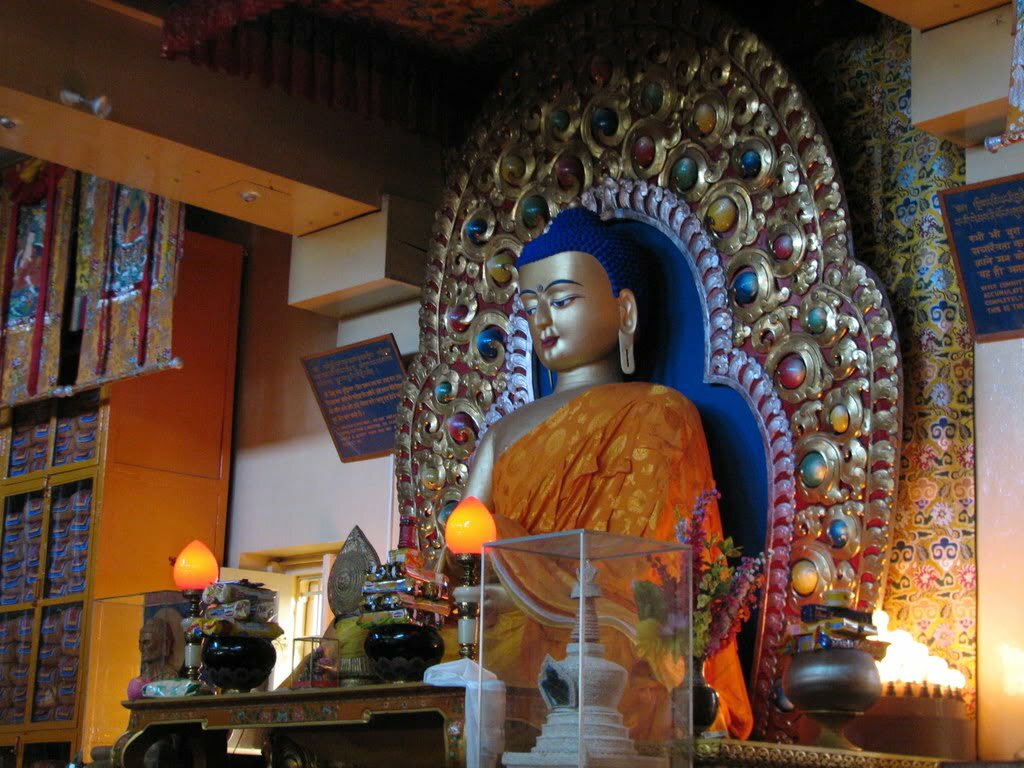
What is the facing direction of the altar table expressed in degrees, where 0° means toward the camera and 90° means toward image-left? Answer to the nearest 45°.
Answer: approximately 45°

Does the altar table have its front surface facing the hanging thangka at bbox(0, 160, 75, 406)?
no

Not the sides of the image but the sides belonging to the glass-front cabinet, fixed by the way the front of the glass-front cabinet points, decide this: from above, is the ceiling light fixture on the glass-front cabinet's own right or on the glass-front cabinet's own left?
on the glass-front cabinet's own left

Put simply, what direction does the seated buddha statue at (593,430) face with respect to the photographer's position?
facing the viewer and to the left of the viewer

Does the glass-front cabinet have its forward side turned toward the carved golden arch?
no

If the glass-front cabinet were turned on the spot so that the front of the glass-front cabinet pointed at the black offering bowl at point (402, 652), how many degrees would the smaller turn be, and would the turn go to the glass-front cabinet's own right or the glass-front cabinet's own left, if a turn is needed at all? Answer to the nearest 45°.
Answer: approximately 45° to the glass-front cabinet's own left

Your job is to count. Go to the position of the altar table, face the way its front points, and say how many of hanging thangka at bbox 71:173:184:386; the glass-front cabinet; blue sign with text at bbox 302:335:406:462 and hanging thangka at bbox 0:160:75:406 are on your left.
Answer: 0

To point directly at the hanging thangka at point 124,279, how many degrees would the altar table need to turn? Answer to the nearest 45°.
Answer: approximately 90° to its right

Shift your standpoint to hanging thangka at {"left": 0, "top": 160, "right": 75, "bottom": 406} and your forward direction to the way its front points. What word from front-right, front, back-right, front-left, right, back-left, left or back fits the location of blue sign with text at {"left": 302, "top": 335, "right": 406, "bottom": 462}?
left

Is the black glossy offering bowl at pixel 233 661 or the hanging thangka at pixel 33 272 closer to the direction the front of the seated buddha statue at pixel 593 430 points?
the black glossy offering bowl

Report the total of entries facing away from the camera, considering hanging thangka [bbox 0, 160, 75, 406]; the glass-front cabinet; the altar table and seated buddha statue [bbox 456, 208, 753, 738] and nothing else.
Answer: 0

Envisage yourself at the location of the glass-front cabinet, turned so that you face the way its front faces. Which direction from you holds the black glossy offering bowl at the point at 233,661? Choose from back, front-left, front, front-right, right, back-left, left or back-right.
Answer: front-left

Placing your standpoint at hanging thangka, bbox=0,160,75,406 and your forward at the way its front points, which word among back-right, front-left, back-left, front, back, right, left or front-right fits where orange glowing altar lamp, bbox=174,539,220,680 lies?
front-left

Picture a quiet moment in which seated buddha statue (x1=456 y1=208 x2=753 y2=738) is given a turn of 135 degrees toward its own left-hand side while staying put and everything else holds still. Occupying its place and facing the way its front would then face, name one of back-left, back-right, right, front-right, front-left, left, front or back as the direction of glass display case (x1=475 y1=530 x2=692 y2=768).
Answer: right

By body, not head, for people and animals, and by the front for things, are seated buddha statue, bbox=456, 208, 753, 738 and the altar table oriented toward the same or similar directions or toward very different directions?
same or similar directions
